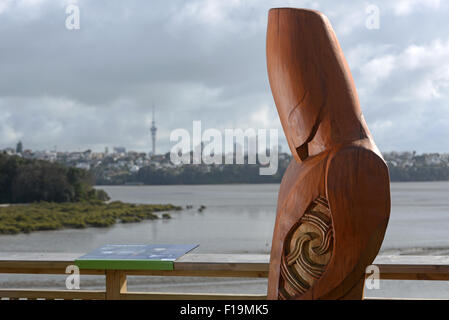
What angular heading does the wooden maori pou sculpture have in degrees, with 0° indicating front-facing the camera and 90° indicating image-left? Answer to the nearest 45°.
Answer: approximately 45°
